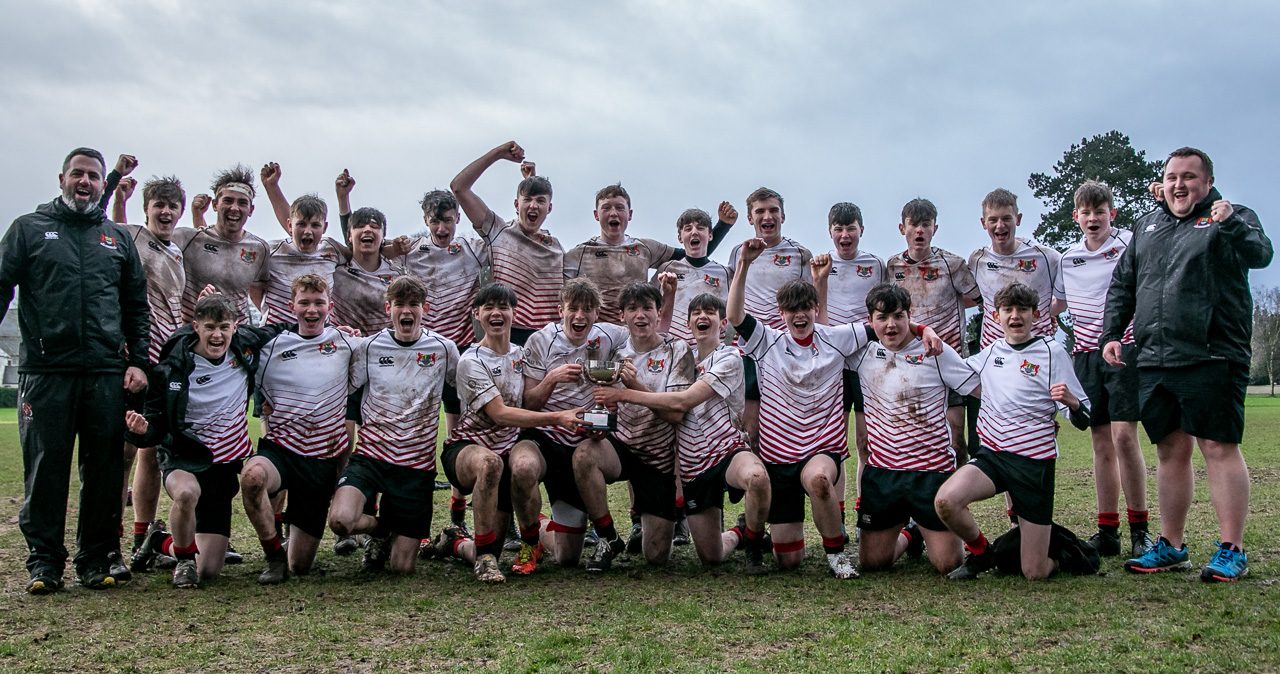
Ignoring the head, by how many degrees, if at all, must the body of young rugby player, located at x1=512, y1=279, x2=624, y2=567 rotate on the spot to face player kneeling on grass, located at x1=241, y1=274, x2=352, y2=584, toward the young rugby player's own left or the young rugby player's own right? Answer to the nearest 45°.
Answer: approximately 90° to the young rugby player's own right

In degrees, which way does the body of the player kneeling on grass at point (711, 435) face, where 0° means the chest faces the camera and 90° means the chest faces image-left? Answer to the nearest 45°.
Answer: approximately 45°

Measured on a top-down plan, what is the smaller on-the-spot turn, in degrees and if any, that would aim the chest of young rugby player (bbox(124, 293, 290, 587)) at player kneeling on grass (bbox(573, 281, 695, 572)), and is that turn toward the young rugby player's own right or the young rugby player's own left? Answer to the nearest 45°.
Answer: approximately 90° to the young rugby player's own left

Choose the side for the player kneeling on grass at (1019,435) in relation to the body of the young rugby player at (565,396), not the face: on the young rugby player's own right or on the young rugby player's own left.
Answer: on the young rugby player's own left

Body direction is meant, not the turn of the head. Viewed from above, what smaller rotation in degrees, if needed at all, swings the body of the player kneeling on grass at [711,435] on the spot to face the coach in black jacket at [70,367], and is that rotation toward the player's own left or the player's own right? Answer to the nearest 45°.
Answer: approximately 45° to the player's own right

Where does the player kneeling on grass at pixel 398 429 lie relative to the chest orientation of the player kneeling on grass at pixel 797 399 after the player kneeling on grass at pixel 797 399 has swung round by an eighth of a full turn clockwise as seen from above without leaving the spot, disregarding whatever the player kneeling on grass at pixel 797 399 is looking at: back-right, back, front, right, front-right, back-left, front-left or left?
front-right

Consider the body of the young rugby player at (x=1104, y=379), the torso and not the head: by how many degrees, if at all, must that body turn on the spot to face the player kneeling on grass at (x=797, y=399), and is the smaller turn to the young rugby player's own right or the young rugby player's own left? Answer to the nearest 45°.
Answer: approximately 45° to the young rugby player's own right

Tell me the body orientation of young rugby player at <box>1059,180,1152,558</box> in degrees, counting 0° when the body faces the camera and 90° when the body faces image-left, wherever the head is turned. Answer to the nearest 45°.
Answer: approximately 0°

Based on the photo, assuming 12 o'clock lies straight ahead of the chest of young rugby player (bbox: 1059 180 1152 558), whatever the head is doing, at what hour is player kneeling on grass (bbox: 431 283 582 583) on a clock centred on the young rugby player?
The player kneeling on grass is roughly at 2 o'clock from the young rugby player.

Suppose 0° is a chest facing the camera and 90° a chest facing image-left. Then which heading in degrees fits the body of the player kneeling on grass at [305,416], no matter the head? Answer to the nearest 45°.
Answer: approximately 0°

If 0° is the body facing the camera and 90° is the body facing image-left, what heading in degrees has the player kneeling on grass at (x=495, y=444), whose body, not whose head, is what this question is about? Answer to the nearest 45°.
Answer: approximately 315°

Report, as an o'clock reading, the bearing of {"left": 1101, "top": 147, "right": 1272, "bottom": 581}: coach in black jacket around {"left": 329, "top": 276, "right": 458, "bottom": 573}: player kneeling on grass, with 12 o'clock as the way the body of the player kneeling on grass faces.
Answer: The coach in black jacket is roughly at 10 o'clock from the player kneeling on grass.
